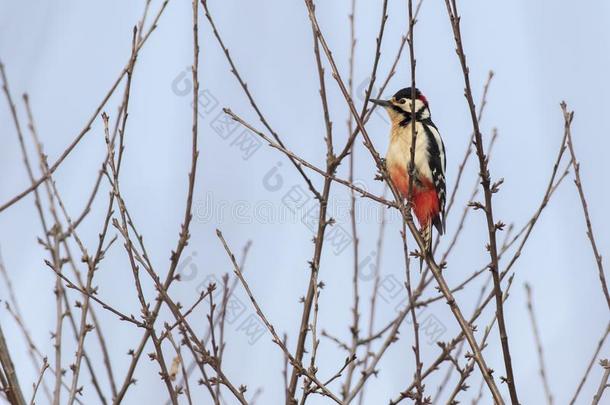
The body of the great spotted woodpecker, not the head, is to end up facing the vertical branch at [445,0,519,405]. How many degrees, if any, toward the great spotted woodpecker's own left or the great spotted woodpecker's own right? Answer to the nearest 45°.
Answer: approximately 90° to the great spotted woodpecker's own left

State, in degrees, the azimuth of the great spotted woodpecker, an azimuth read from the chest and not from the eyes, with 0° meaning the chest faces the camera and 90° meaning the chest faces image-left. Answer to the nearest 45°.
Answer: approximately 90°

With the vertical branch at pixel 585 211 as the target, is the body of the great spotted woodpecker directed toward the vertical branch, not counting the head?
no
